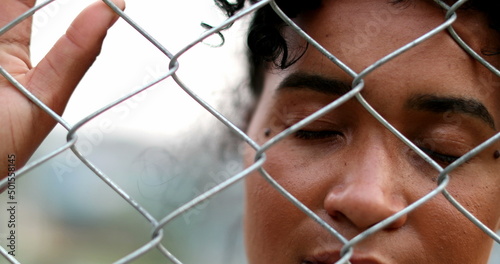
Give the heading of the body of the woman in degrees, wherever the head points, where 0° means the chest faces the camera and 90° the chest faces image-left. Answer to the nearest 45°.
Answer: approximately 0°
